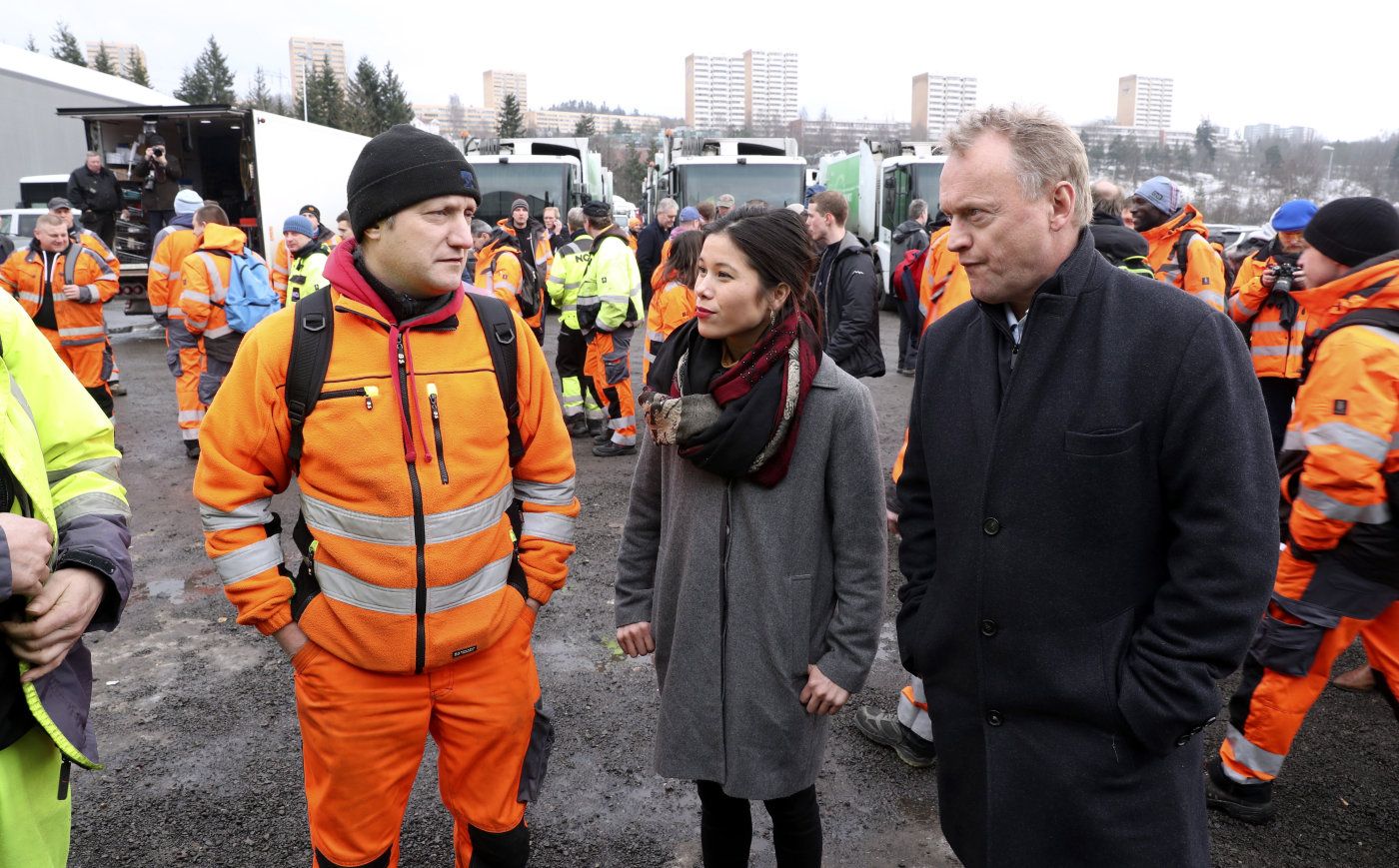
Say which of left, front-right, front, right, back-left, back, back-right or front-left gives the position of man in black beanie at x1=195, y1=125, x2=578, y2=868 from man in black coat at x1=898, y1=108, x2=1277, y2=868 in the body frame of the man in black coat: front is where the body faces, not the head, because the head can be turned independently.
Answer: front-right

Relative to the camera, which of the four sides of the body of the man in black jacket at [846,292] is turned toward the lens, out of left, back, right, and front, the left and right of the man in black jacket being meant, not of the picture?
left

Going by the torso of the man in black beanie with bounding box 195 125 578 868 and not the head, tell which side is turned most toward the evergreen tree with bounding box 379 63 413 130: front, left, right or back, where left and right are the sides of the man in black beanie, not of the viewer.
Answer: back

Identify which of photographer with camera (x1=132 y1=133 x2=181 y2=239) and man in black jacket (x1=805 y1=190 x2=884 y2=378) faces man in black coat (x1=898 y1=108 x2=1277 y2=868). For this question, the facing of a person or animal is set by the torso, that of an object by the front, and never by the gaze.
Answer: the photographer with camera

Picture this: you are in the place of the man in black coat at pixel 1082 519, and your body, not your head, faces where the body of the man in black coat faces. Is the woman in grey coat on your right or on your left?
on your right

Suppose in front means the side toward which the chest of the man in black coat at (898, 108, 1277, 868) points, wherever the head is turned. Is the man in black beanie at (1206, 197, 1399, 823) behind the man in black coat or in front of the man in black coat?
behind

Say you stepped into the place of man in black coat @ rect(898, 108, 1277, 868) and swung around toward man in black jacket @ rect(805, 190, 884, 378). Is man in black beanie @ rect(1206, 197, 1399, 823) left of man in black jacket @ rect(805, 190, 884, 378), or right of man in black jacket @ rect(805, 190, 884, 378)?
right

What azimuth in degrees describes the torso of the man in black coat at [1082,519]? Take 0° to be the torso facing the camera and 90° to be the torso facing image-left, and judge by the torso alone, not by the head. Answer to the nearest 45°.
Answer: approximately 45°

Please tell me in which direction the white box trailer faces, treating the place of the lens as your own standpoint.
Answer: facing away from the viewer and to the right of the viewer

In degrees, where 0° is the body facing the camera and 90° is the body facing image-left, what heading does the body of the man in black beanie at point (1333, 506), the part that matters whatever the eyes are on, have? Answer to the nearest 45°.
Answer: approximately 90°

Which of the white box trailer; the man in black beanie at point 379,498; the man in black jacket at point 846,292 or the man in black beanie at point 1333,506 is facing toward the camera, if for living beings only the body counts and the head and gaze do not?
the man in black beanie at point 379,498

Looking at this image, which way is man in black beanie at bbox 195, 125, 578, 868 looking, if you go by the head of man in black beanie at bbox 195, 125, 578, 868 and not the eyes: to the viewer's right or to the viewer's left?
to the viewer's right

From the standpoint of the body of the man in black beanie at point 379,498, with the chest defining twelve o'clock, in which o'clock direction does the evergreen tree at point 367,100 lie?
The evergreen tree is roughly at 6 o'clock from the man in black beanie.
